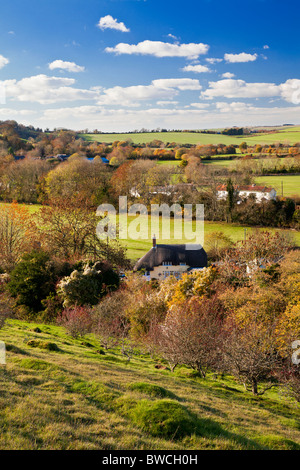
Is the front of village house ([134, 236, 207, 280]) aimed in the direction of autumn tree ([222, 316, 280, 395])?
yes

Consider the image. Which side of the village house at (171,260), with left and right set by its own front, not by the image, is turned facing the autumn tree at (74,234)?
right

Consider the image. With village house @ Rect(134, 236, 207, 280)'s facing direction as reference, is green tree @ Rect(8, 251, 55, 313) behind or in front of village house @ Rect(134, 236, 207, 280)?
in front

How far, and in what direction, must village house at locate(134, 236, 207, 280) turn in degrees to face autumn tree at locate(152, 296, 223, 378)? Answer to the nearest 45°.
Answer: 0° — it already faces it

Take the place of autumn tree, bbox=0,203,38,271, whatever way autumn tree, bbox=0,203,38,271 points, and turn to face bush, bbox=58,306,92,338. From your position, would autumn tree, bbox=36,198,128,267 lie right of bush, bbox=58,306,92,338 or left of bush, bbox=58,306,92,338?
left

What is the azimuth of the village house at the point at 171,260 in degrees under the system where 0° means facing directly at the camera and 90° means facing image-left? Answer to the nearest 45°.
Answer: approximately 0°

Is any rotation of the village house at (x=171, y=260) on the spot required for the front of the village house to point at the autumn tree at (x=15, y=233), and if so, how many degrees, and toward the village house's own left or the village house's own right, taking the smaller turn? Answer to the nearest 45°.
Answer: approximately 90° to the village house's own right

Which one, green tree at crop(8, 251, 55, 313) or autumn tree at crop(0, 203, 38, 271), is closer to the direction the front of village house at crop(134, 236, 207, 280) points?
the green tree
